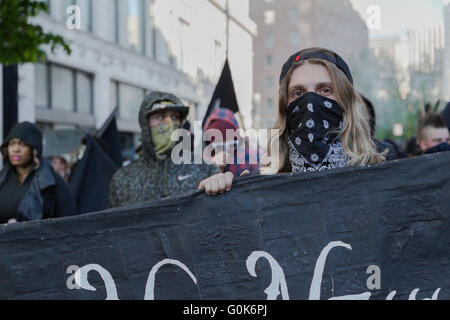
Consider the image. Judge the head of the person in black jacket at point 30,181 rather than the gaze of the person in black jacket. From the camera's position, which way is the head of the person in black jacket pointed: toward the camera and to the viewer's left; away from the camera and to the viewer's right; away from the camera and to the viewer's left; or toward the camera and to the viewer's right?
toward the camera and to the viewer's left

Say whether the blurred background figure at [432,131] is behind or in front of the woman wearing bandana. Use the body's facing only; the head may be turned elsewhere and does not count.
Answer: behind

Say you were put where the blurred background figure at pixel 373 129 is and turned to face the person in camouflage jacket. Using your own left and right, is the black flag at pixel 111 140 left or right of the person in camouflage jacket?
right

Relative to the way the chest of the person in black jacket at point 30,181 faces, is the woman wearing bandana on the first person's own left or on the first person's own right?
on the first person's own left

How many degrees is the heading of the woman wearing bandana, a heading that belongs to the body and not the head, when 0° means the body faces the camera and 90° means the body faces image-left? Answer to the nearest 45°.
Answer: approximately 0°

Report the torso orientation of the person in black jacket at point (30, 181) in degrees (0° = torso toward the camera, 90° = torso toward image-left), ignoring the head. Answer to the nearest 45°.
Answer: approximately 45°

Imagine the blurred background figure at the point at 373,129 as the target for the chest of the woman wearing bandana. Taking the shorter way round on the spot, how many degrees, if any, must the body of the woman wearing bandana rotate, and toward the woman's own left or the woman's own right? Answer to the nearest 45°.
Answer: approximately 180°

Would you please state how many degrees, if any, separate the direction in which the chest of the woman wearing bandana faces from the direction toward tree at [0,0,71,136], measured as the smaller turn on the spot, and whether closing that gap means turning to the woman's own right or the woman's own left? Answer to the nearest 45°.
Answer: approximately 135° to the woman's own right

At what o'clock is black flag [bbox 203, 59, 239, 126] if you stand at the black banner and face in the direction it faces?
The black flag is roughly at 6 o'clock from the black banner.

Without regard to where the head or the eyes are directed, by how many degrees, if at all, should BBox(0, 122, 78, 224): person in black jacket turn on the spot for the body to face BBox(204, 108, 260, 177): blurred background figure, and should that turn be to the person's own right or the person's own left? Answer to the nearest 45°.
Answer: approximately 135° to the person's own left

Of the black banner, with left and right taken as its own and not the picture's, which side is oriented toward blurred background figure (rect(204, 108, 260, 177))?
back
